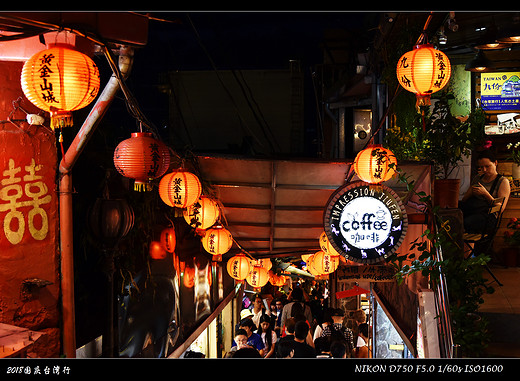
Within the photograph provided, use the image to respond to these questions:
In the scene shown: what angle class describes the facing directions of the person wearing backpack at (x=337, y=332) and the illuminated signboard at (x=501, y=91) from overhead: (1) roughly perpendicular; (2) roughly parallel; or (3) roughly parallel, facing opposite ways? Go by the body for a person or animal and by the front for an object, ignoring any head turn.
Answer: roughly parallel, facing opposite ways

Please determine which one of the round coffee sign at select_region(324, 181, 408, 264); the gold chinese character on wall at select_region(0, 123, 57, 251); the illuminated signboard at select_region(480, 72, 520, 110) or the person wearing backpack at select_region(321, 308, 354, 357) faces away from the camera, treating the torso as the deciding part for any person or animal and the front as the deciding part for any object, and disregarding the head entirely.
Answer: the person wearing backpack

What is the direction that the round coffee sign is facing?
toward the camera

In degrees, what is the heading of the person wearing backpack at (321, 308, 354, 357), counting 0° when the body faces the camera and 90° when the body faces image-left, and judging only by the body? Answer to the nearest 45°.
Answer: approximately 180°

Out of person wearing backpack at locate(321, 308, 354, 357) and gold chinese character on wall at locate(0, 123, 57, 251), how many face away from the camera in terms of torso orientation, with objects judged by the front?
1

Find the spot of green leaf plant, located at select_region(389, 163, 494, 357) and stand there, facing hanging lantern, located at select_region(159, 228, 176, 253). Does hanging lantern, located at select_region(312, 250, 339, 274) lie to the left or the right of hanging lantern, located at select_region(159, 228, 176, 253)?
right

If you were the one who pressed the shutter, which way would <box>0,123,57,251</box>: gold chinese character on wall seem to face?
facing the viewer

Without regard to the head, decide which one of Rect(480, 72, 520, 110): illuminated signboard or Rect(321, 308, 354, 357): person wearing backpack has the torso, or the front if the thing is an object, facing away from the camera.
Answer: the person wearing backpack
